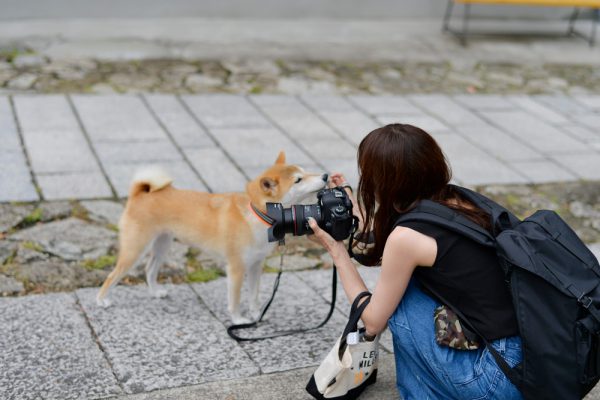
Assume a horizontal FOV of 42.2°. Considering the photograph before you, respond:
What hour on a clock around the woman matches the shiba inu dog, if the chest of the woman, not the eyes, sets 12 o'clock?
The shiba inu dog is roughly at 1 o'clock from the woman.

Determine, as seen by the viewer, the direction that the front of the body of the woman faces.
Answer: to the viewer's left

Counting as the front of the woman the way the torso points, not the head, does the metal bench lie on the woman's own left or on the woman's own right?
on the woman's own right

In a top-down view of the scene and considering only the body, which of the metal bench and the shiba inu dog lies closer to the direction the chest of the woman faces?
the shiba inu dog

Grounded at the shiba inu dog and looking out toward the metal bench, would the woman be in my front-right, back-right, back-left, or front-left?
back-right

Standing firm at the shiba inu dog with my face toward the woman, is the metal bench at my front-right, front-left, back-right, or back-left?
back-left
